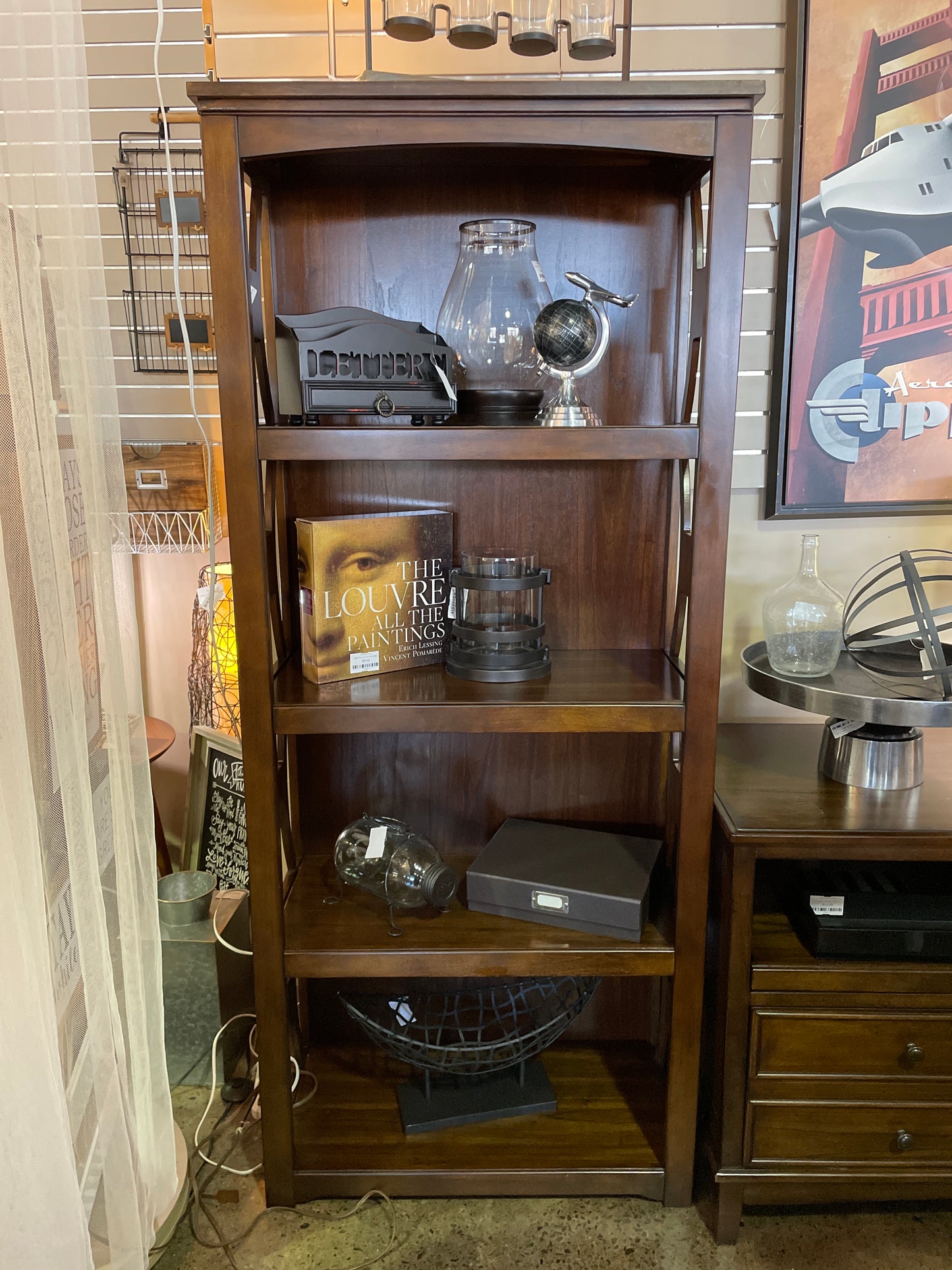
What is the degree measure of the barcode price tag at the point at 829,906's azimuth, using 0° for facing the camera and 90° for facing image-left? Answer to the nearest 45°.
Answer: approximately 0°

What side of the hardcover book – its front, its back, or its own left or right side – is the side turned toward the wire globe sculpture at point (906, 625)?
left

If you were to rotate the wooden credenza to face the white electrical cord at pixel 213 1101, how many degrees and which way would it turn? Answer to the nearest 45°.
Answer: approximately 90° to its right

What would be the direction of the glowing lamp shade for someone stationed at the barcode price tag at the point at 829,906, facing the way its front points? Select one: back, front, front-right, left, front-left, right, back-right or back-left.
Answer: right

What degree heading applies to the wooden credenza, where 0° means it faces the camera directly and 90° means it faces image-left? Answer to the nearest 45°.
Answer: approximately 0°

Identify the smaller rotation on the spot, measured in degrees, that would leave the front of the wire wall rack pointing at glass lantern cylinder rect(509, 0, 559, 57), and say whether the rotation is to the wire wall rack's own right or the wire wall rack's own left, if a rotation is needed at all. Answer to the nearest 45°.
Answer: approximately 45° to the wire wall rack's own left
